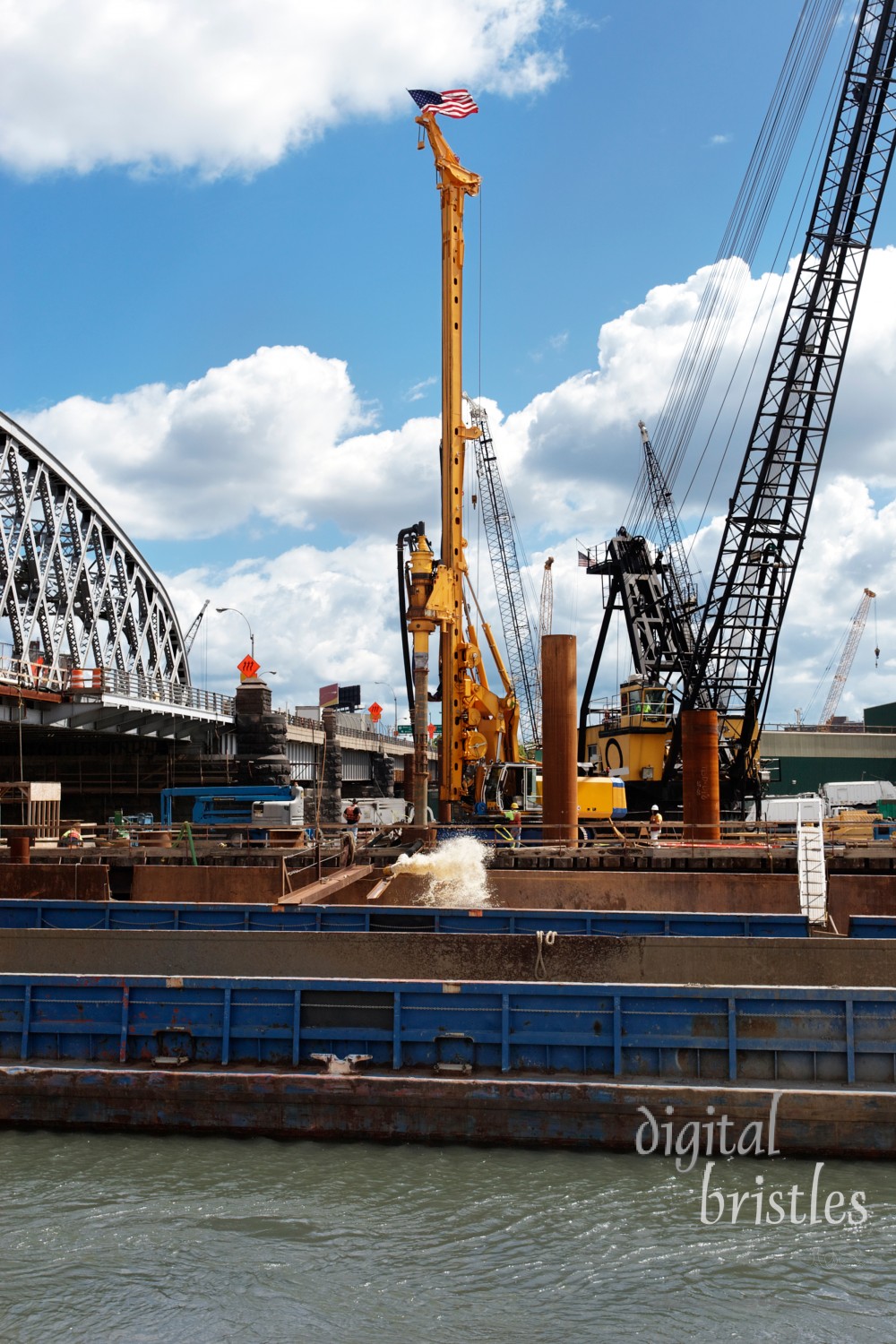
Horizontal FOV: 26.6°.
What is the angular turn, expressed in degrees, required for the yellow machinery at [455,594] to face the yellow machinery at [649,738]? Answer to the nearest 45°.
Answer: approximately 135° to its right

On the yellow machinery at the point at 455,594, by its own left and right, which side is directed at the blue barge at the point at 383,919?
left

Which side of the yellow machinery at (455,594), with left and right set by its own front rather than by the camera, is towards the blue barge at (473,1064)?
left

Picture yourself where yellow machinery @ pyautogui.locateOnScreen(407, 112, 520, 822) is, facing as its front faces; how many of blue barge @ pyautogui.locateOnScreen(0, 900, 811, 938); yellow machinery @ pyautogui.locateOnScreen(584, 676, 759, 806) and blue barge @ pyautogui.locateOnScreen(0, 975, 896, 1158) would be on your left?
2

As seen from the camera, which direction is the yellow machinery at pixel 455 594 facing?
to the viewer's left
